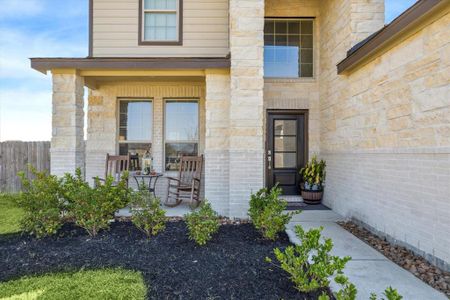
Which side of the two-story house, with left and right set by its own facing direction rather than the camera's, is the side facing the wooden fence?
right

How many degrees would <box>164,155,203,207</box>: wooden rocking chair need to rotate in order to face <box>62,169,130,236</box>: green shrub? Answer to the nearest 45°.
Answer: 0° — it already faces it

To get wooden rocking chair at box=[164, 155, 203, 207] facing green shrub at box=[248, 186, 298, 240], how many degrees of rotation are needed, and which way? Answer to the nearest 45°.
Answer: approximately 45° to its left

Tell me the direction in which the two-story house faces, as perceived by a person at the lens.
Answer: facing the viewer

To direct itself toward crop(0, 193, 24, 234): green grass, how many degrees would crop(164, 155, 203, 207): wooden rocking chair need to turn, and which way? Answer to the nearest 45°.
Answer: approximately 45° to its right

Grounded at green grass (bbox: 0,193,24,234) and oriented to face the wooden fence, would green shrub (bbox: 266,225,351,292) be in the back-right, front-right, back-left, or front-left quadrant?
back-right

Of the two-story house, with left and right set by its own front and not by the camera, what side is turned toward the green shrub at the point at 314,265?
front

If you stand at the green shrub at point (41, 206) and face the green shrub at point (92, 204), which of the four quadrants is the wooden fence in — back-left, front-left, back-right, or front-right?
back-left

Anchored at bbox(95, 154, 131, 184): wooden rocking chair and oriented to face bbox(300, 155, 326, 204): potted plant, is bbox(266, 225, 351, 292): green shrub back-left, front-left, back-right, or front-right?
front-right
